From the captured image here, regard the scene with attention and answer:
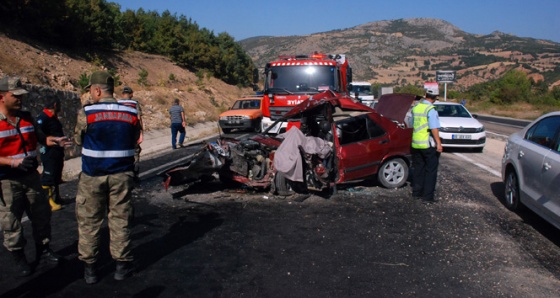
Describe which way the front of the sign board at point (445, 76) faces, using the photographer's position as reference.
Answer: facing the viewer

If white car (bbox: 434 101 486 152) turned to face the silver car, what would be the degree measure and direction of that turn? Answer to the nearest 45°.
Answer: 0° — it already faces it

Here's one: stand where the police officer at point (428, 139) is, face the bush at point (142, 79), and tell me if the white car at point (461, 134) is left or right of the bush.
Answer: right

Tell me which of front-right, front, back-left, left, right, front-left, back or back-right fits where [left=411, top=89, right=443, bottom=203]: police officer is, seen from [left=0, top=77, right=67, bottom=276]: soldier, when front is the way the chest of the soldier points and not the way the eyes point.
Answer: front-left

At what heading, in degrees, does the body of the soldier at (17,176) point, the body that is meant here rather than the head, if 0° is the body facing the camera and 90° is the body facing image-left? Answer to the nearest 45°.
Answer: approximately 315°

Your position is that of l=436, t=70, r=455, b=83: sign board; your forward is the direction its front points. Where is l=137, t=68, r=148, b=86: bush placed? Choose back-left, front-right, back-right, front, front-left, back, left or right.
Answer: front-right

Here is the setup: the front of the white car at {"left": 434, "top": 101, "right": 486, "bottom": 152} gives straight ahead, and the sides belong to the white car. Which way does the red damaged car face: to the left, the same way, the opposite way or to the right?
to the right

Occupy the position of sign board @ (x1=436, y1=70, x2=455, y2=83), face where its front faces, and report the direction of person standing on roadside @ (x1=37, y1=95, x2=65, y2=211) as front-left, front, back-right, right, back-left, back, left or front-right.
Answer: front

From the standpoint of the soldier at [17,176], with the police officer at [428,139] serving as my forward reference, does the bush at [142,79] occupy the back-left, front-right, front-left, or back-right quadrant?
front-left

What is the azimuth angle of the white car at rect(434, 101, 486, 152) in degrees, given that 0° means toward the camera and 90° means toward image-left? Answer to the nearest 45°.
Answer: approximately 0°

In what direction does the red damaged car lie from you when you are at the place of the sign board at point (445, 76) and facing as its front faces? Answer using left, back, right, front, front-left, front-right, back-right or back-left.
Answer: front

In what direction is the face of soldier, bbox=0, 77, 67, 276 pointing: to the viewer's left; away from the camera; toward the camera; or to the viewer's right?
to the viewer's right

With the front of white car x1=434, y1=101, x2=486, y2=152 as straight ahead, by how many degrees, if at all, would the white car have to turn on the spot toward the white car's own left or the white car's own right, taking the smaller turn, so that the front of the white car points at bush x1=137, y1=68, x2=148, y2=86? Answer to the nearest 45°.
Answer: approximately 135° to the white car's own right

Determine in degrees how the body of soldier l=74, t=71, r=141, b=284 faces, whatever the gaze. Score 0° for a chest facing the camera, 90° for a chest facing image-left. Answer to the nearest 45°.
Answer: approximately 180°

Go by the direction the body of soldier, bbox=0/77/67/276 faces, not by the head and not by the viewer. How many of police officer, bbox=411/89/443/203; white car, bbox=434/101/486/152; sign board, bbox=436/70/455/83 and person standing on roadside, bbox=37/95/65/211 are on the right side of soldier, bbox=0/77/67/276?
0

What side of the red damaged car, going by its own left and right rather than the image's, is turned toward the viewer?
left

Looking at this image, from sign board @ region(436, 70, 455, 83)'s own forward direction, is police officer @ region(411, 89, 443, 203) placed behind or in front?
in front

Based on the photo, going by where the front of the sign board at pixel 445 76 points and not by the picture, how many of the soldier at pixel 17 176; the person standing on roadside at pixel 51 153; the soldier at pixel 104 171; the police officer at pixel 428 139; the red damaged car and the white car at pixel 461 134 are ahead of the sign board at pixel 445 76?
6
